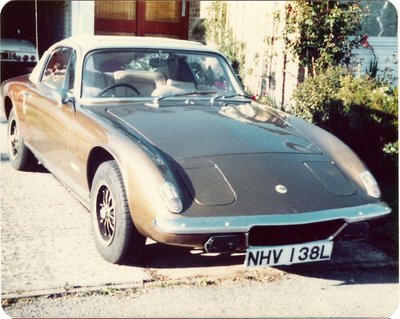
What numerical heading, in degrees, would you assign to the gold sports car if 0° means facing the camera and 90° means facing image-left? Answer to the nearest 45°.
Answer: approximately 315°

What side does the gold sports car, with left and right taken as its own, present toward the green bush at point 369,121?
left
